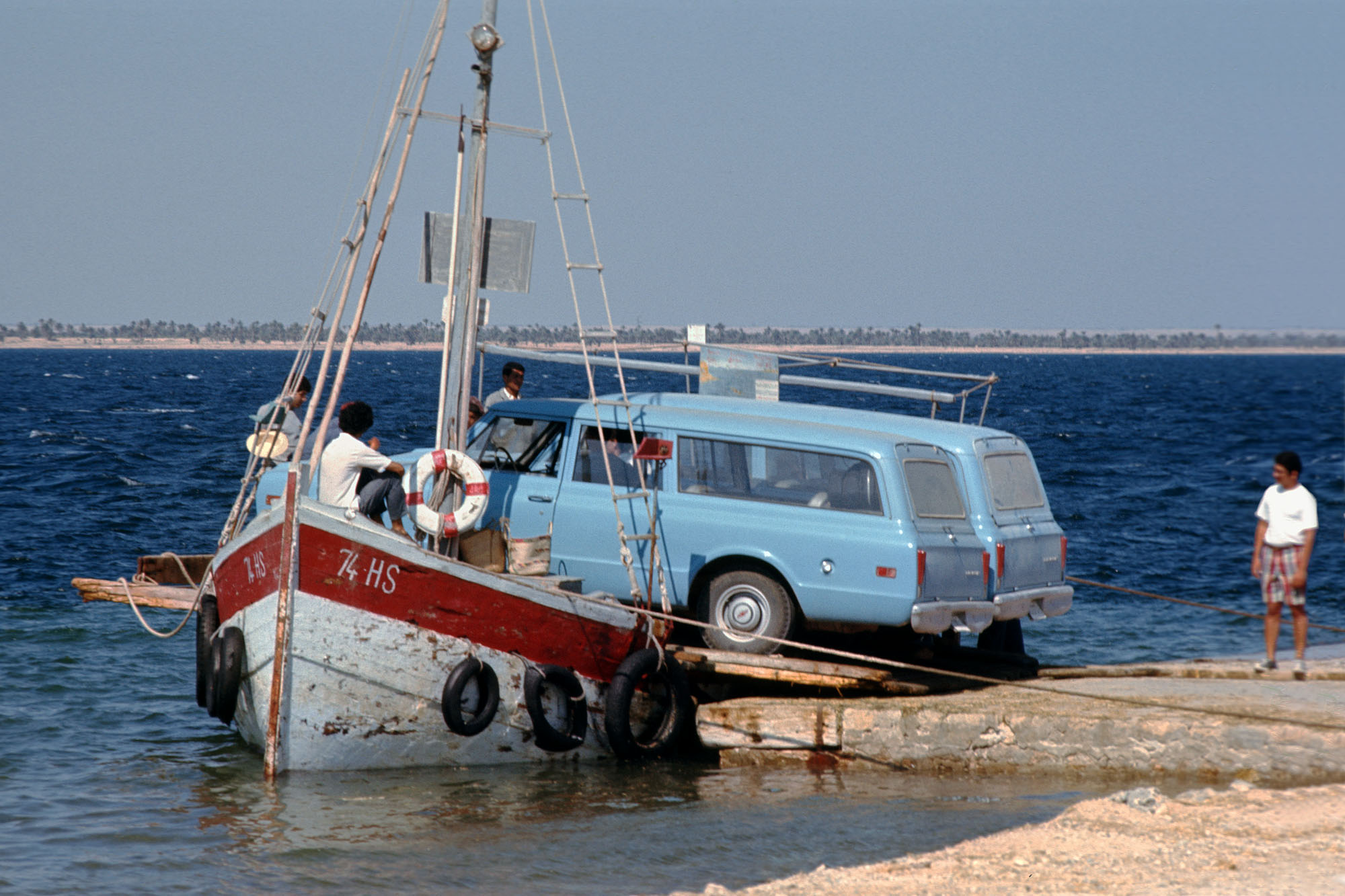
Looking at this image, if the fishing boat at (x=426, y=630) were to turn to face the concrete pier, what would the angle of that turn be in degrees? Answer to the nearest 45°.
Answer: approximately 135° to its left

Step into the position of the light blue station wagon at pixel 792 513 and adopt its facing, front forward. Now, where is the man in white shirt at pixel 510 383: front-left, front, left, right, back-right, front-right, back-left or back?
front

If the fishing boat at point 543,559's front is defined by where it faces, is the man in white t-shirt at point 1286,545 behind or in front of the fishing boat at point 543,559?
behind

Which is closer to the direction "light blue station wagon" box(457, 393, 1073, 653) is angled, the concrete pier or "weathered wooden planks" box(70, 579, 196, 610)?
the weathered wooden planks

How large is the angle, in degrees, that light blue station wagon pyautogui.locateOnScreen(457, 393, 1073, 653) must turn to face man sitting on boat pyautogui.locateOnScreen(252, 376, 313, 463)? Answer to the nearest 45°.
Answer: approximately 45° to its left

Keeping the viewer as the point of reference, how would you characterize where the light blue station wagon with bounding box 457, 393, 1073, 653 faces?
facing away from the viewer and to the left of the viewer

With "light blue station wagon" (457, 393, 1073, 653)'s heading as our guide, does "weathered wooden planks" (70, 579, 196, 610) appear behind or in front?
in front

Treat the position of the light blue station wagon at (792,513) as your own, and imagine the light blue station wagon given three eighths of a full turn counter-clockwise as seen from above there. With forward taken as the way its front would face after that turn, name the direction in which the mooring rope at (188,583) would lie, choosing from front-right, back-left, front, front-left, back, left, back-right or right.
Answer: right

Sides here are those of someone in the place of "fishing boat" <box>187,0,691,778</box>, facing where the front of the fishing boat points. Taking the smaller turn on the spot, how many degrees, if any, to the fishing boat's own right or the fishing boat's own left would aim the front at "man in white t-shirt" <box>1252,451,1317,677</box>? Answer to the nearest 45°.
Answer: approximately 135° to the fishing boat's own left

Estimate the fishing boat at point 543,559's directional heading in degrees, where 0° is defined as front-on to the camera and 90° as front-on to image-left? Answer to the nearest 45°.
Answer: approximately 45°
